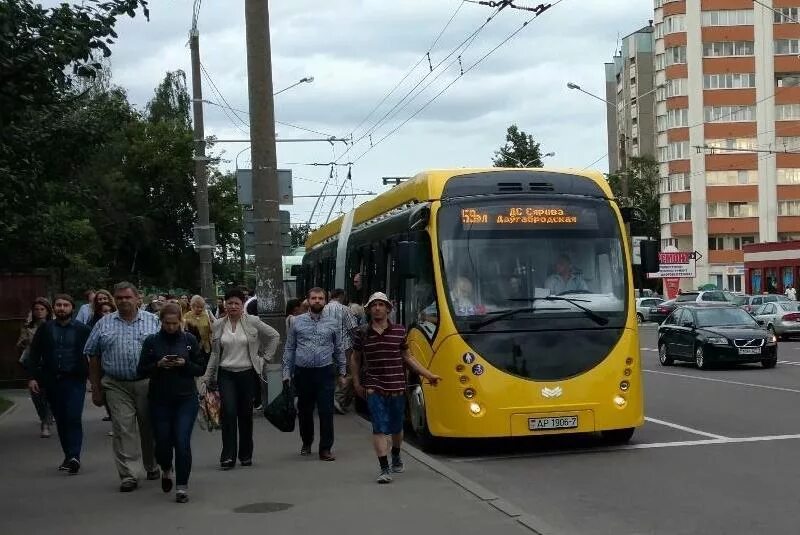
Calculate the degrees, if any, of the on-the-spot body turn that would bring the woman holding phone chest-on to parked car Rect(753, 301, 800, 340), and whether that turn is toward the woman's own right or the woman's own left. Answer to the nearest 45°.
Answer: approximately 135° to the woman's own left

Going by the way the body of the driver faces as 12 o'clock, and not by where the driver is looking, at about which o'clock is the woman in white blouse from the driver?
The woman in white blouse is roughly at 2 o'clock from the driver.

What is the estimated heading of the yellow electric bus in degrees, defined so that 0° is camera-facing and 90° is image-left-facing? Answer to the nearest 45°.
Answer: approximately 0°

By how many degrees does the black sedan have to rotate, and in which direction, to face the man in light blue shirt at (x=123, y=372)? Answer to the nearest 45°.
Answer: approximately 45° to its right

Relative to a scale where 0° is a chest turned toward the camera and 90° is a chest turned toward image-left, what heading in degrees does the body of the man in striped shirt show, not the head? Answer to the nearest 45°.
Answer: approximately 0°

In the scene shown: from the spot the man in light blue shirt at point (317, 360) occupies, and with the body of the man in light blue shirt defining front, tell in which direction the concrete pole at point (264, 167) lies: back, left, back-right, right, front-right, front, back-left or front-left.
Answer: back

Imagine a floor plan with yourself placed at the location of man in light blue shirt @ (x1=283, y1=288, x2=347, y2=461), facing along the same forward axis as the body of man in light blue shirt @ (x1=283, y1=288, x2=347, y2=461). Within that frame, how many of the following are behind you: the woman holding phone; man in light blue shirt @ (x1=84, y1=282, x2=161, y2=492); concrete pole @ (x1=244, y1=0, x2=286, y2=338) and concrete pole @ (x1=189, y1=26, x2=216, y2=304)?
2

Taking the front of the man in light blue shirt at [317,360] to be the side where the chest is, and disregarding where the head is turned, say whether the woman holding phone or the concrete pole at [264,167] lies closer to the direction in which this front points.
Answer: the woman holding phone

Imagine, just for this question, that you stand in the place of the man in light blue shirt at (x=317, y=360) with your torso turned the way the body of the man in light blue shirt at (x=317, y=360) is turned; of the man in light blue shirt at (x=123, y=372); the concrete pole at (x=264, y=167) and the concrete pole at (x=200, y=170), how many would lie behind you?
2
